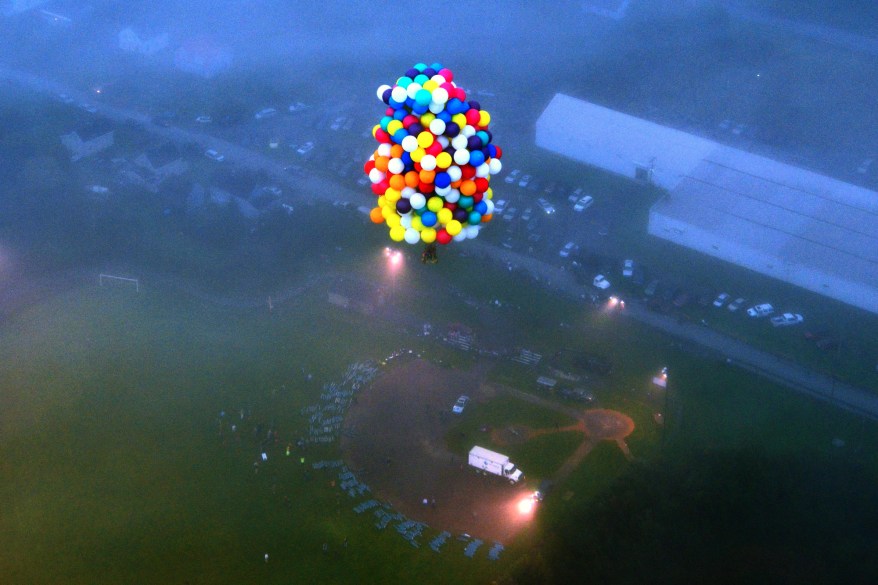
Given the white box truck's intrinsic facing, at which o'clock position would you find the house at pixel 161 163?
The house is roughly at 6 o'clock from the white box truck.

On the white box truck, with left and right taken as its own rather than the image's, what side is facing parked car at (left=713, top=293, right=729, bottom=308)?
left

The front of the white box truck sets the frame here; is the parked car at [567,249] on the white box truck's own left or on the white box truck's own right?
on the white box truck's own left

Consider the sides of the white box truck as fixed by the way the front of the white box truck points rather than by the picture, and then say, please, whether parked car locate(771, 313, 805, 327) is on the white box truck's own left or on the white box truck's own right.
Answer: on the white box truck's own left

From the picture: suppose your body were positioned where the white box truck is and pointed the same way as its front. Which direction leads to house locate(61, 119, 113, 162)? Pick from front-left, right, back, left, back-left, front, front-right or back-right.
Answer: back

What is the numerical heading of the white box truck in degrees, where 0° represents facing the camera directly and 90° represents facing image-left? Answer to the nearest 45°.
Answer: approximately 315°

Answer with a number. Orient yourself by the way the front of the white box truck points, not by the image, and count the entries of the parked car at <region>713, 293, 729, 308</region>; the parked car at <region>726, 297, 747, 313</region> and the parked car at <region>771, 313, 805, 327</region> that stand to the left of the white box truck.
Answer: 3

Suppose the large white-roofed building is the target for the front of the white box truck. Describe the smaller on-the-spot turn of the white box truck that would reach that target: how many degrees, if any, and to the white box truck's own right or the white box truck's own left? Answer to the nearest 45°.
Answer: approximately 90° to the white box truck's own left

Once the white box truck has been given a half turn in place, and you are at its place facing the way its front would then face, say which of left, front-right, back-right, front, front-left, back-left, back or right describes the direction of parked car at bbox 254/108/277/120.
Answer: front

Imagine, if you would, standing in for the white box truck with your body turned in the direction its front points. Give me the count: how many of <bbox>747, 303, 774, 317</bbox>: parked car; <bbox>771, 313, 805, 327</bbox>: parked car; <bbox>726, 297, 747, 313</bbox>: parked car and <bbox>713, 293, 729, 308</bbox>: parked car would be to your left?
4

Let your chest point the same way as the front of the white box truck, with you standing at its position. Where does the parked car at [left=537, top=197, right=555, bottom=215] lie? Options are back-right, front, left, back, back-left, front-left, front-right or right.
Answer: back-left

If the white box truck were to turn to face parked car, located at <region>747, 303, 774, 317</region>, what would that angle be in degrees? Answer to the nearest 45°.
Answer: approximately 90° to its left

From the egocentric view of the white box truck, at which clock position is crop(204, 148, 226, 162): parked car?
The parked car is roughly at 6 o'clock from the white box truck.
